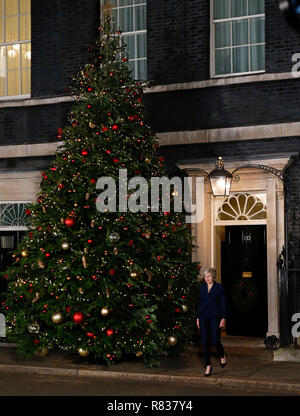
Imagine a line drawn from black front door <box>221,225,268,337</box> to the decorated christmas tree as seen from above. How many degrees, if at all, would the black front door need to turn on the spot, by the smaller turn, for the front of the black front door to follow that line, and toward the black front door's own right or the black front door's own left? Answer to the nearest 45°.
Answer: approximately 45° to the black front door's own right

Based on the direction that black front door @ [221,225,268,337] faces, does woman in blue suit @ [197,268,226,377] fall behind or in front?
in front

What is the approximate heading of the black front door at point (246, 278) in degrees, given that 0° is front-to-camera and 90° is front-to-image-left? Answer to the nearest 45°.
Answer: approximately 0°
